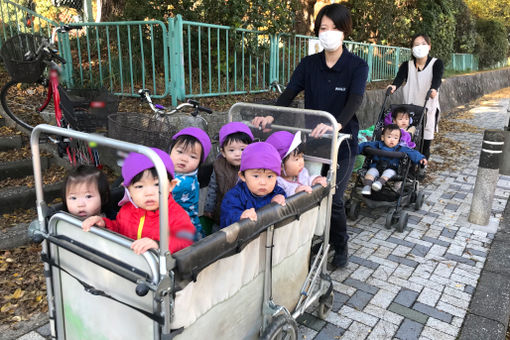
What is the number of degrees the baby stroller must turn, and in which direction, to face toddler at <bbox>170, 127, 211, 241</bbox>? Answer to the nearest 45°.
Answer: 0° — it already faces them

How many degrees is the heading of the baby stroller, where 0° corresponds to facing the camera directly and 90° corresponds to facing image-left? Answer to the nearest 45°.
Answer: approximately 45°

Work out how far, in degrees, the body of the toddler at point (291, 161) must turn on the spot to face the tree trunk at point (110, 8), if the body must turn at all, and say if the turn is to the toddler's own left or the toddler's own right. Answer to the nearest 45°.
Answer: approximately 180°

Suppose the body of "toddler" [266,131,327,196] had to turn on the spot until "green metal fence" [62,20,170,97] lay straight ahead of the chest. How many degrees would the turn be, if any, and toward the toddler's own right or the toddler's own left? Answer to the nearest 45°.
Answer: approximately 180°

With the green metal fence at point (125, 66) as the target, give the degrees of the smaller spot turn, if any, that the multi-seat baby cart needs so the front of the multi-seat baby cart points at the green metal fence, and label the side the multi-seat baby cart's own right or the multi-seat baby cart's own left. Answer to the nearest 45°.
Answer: approximately 135° to the multi-seat baby cart's own right

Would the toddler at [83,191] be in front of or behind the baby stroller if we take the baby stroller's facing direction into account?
in front

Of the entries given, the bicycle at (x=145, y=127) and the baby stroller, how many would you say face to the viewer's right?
0

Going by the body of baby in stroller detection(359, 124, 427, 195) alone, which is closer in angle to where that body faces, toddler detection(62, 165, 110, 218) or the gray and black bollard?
the toddler
